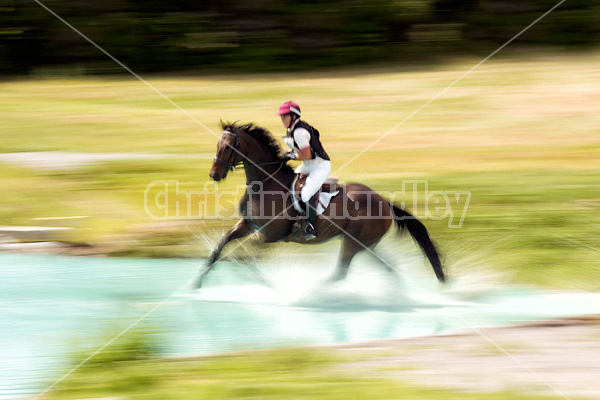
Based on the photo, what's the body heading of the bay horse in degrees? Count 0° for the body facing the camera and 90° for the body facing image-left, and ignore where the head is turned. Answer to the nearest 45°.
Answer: approximately 90°
